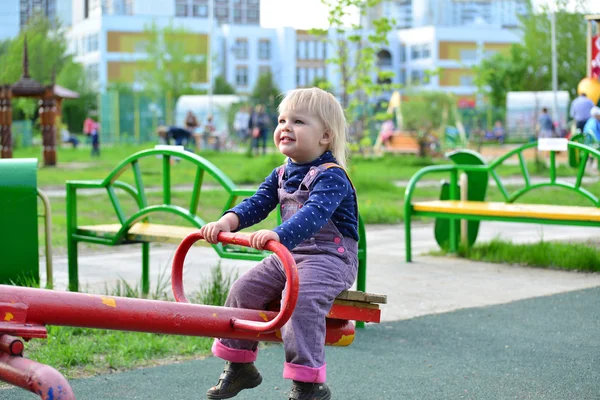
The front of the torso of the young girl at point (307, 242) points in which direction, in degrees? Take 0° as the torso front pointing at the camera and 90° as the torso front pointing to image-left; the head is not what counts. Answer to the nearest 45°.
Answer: approximately 45°

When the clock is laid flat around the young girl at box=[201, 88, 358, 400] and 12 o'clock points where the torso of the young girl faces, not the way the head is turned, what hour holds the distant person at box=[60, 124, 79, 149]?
The distant person is roughly at 4 o'clock from the young girl.

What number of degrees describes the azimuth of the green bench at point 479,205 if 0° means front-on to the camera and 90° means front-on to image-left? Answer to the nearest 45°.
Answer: approximately 45°

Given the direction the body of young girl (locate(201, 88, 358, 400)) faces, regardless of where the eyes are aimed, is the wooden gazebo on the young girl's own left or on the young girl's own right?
on the young girl's own right
